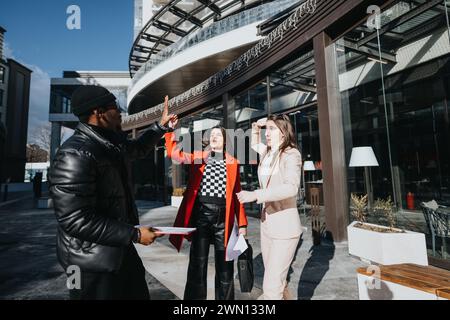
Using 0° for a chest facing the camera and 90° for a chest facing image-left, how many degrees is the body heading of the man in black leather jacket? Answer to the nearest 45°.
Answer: approximately 270°

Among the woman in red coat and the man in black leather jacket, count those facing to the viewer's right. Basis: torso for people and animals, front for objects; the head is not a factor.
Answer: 1

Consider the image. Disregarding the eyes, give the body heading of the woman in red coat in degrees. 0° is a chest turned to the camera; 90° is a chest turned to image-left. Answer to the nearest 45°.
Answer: approximately 0°

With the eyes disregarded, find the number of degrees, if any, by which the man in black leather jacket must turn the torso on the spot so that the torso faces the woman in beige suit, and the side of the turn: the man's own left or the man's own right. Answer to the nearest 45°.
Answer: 0° — they already face them

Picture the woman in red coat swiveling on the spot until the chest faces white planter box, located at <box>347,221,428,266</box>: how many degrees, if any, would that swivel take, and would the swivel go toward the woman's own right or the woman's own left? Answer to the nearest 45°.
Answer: approximately 90° to the woman's own left

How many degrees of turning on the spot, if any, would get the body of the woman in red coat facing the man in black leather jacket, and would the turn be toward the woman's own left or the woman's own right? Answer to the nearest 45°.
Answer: approximately 45° to the woman's own right

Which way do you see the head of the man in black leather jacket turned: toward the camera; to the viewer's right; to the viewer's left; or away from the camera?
to the viewer's right

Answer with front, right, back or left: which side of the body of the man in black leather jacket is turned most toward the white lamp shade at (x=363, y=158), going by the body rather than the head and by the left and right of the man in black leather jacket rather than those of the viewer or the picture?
front
